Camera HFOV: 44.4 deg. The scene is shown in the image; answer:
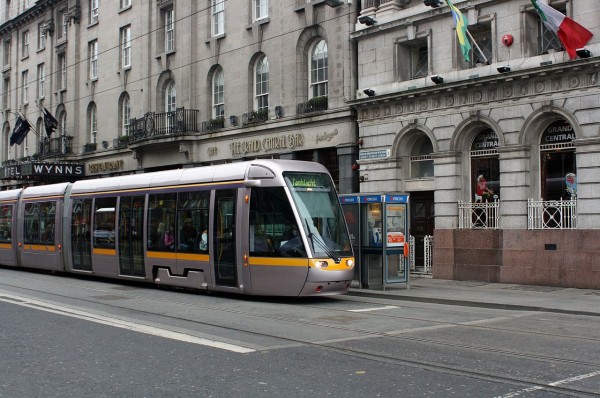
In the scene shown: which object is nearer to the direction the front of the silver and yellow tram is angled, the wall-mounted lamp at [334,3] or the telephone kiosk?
the telephone kiosk

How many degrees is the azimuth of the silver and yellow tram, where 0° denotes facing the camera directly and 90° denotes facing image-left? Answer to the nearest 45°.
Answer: approximately 315°

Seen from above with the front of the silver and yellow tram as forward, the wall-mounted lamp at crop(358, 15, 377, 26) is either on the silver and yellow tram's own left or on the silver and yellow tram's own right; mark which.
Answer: on the silver and yellow tram's own left

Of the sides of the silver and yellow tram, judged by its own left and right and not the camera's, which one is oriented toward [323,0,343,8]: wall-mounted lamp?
left

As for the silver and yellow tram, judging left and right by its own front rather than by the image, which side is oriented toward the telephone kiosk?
front

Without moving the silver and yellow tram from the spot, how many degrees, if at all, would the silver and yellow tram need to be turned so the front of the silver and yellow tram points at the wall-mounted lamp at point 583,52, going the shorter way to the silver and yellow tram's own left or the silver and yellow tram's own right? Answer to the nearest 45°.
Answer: approximately 45° to the silver and yellow tram's own left
